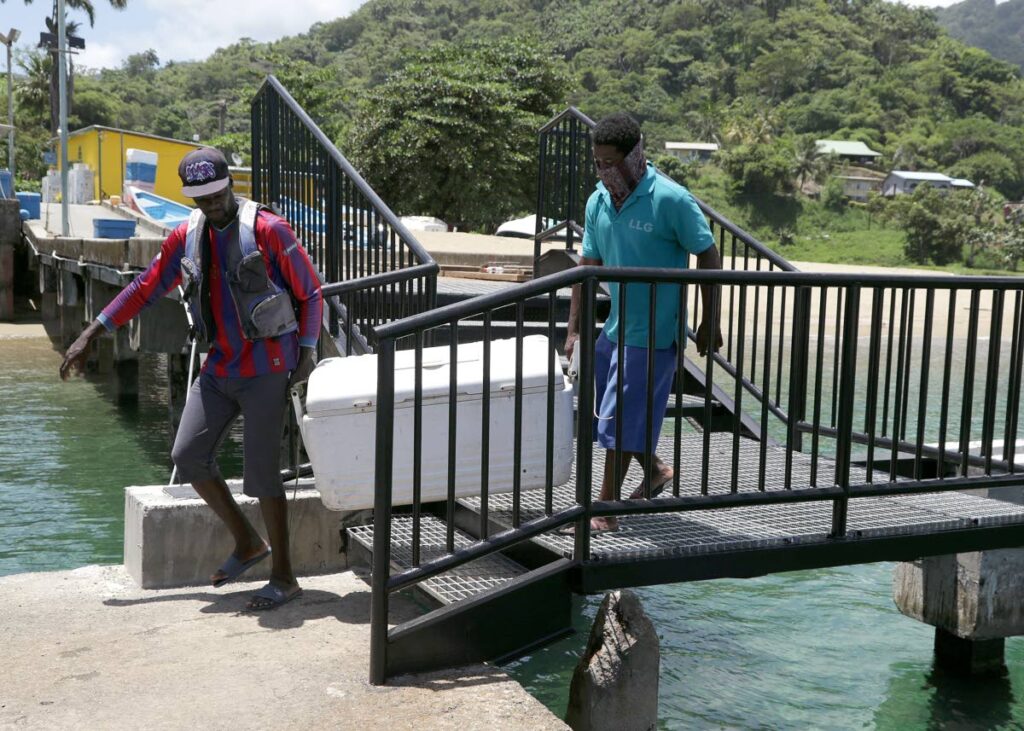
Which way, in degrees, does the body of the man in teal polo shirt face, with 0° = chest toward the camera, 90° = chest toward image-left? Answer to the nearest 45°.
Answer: approximately 45°

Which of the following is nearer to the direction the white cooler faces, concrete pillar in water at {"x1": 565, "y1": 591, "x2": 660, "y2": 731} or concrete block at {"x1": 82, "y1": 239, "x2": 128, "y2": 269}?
the concrete pillar in water

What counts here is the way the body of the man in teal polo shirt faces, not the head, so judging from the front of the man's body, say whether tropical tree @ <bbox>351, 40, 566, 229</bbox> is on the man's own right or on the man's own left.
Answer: on the man's own right

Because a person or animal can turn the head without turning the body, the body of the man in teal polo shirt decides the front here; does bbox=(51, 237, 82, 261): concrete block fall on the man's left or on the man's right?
on the man's right

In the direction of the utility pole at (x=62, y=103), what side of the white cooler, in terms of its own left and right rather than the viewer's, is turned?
back

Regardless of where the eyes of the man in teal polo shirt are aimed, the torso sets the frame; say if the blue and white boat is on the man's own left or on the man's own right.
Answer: on the man's own right

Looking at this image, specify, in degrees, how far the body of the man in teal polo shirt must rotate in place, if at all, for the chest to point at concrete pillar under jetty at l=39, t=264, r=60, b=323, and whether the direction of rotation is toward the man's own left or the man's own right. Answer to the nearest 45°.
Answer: approximately 90° to the man's own right

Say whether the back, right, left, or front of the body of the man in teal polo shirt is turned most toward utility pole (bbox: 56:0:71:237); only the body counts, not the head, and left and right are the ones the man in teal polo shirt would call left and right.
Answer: right

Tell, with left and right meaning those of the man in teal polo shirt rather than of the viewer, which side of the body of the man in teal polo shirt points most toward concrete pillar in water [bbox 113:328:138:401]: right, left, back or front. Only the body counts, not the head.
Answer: right
